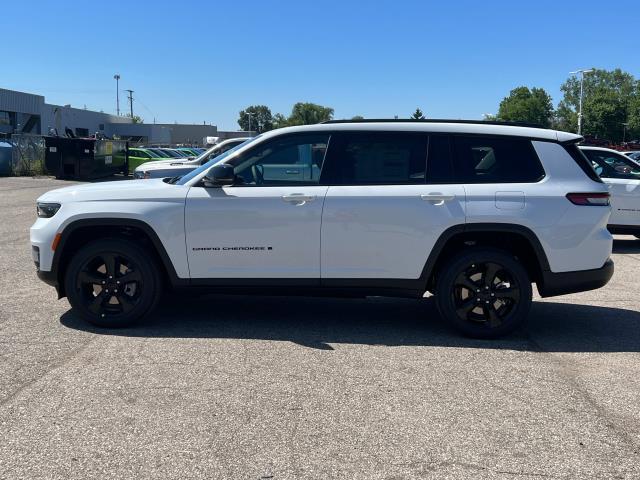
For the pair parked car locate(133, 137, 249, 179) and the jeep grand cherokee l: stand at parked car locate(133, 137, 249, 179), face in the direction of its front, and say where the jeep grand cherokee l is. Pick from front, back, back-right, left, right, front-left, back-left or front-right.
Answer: left

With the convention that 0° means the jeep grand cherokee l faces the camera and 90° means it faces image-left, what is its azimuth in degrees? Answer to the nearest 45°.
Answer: approximately 90°

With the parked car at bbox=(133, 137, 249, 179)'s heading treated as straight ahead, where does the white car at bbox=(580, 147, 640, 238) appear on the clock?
The white car is roughly at 7 o'clock from the parked car.

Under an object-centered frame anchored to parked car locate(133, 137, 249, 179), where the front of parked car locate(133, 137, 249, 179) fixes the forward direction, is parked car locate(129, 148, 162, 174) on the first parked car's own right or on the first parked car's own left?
on the first parked car's own right

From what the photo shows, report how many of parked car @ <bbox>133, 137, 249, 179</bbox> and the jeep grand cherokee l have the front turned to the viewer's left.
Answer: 2

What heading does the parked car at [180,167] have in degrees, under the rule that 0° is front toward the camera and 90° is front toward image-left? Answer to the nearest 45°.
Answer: approximately 90°

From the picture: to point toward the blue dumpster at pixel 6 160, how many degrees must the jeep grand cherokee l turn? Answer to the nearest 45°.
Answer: approximately 45° to its right

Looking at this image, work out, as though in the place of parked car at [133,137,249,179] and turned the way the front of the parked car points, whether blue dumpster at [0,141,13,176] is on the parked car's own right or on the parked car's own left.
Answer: on the parked car's own right

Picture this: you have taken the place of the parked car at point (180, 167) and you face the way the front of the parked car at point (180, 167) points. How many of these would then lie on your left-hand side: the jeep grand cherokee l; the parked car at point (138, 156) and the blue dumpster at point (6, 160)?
1

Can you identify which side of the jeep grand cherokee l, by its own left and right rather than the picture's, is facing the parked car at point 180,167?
right
